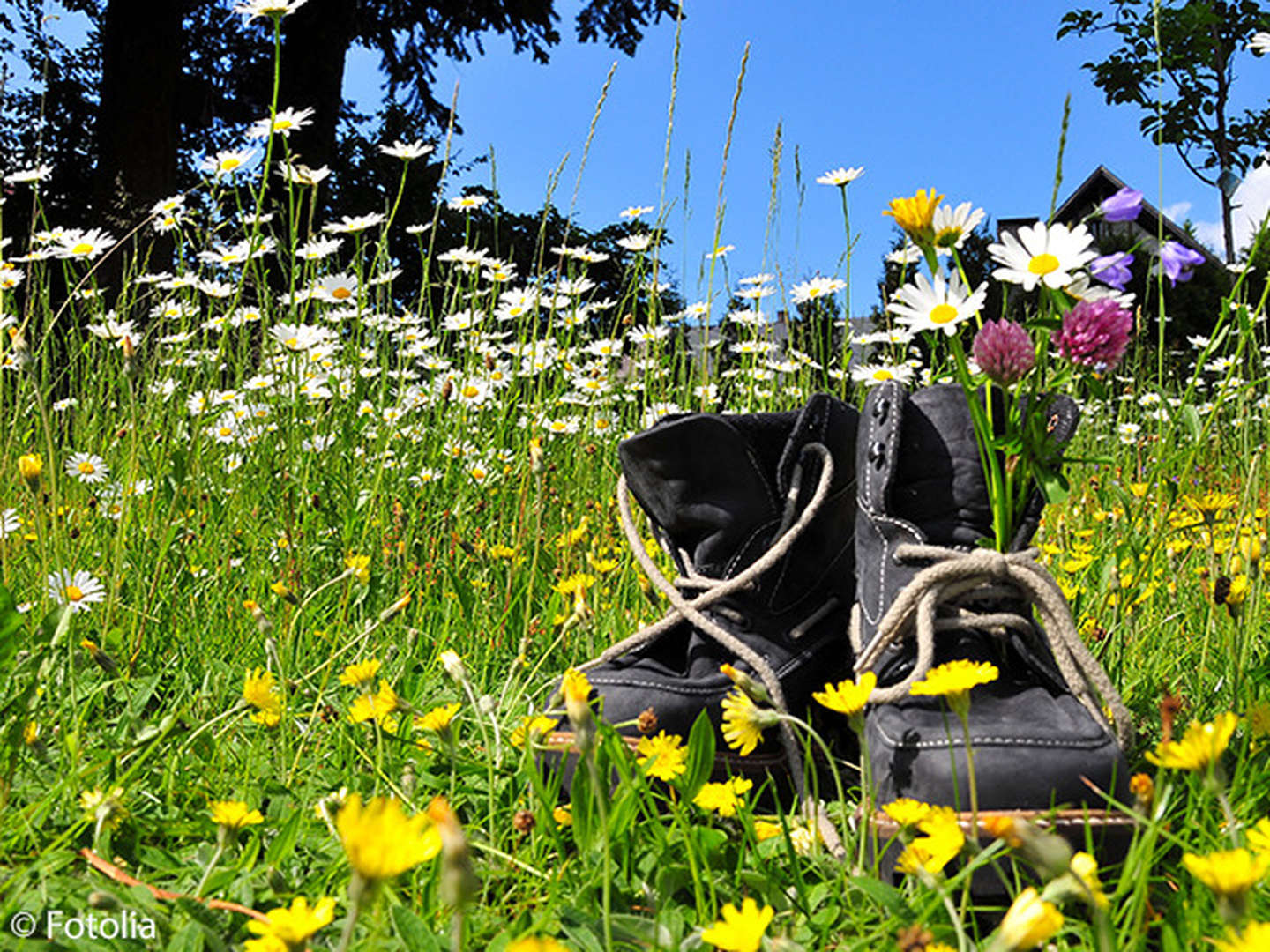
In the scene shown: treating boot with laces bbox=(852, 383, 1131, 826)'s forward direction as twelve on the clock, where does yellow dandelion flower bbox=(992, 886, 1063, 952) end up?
The yellow dandelion flower is roughly at 12 o'clock from the boot with laces.

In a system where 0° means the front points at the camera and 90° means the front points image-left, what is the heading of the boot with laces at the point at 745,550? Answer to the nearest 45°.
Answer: approximately 45°

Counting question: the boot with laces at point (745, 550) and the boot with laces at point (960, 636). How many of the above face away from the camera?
0

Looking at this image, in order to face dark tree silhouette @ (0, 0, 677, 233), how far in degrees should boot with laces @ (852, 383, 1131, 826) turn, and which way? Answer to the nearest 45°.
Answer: approximately 135° to its right

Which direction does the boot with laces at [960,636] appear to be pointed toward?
toward the camera

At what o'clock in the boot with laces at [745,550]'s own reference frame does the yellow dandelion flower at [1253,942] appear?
The yellow dandelion flower is roughly at 10 o'clock from the boot with laces.
